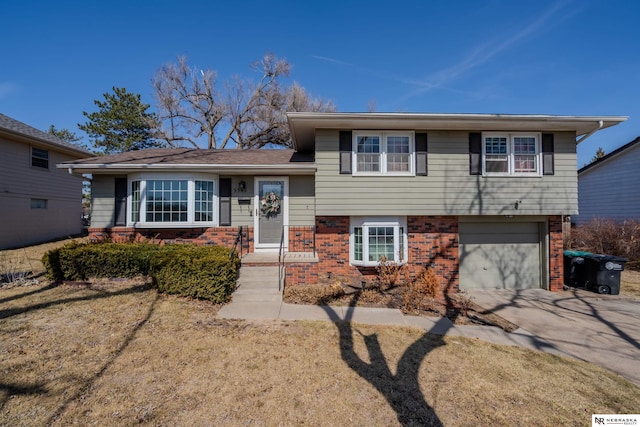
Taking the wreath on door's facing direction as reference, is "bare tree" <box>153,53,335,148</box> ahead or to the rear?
to the rear

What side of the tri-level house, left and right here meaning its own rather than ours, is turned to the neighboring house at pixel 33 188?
right

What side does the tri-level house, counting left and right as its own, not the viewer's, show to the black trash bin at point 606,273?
left

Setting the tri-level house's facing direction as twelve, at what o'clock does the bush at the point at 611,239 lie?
The bush is roughly at 8 o'clock from the tri-level house.

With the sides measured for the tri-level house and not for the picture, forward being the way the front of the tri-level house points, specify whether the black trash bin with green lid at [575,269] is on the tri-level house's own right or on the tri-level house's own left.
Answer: on the tri-level house's own left

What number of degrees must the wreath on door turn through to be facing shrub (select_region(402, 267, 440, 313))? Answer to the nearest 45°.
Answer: approximately 45° to its left

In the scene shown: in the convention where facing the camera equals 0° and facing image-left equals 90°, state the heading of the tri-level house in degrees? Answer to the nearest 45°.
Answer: approximately 0°

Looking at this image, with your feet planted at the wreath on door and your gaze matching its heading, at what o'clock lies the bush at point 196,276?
The bush is roughly at 1 o'clock from the wreath on door.

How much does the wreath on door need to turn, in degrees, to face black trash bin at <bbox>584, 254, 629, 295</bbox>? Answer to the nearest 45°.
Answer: approximately 90° to its left

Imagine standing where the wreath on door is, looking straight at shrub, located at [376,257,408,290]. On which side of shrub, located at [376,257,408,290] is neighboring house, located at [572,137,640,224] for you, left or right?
left

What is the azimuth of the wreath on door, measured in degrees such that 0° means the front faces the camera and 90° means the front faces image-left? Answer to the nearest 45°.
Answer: approximately 0°

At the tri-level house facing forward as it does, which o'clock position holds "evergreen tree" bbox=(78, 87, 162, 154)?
The evergreen tree is roughly at 4 o'clock from the tri-level house.

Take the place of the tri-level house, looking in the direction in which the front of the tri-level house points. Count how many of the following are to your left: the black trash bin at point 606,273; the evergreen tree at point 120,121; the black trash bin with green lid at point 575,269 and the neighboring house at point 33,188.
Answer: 2

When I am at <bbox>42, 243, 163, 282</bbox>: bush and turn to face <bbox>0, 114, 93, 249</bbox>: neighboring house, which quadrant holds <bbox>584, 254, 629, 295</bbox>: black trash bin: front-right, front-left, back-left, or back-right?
back-right
